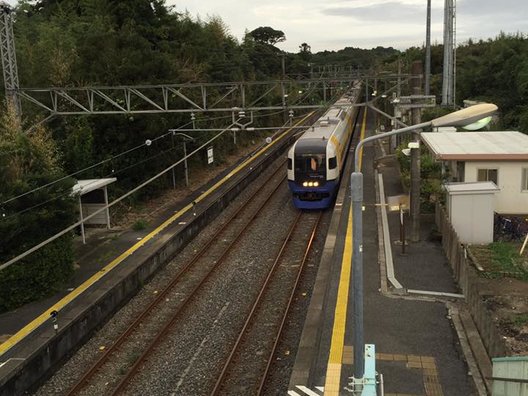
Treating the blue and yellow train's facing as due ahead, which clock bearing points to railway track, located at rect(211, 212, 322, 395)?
The railway track is roughly at 12 o'clock from the blue and yellow train.

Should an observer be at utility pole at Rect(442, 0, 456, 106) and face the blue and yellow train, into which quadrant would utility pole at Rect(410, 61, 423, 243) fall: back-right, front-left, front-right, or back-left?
front-left

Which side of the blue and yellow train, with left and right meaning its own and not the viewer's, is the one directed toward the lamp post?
front

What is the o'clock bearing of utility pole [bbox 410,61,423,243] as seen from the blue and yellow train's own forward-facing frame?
The utility pole is roughly at 11 o'clock from the blue and yellow train.

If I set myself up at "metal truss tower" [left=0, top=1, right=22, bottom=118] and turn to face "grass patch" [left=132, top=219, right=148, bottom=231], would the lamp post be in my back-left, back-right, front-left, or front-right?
front-right

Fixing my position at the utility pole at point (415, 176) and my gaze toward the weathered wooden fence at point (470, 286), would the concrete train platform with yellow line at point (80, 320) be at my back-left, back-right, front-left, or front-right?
front-right

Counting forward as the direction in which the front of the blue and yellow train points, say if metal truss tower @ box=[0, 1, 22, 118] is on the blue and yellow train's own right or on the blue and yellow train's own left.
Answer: on the blue and yellow train's own right

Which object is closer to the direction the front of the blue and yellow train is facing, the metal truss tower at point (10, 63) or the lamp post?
the lamp post

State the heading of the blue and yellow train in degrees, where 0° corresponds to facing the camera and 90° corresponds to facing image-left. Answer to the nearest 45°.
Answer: approximately 0°

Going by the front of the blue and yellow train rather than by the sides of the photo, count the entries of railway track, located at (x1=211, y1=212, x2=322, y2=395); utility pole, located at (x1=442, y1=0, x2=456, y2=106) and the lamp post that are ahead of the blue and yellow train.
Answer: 2

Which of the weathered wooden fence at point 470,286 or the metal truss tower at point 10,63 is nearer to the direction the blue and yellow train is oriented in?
the weathered wooden fence

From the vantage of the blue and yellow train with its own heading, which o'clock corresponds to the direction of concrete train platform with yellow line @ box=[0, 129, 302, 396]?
The concrete train platform with yellow line is roughly at 1 o'clock from the blue and yellow train.

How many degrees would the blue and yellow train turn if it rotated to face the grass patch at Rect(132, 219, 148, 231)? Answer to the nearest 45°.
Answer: approximately 45° to its right

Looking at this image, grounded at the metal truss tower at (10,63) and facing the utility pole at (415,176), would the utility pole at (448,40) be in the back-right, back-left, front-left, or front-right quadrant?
front-left

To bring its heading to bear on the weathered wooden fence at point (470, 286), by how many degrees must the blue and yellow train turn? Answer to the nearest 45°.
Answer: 0° — it already faces it

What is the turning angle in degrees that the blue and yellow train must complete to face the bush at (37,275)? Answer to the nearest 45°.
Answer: approximately 45° to its right

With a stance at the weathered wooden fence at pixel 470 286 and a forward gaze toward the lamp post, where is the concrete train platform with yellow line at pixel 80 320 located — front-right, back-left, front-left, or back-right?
front-right
